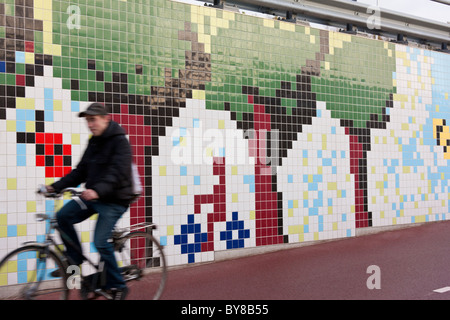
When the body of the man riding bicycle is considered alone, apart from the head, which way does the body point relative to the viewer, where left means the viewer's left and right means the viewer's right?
facing the viewer and to the left of the viewer
